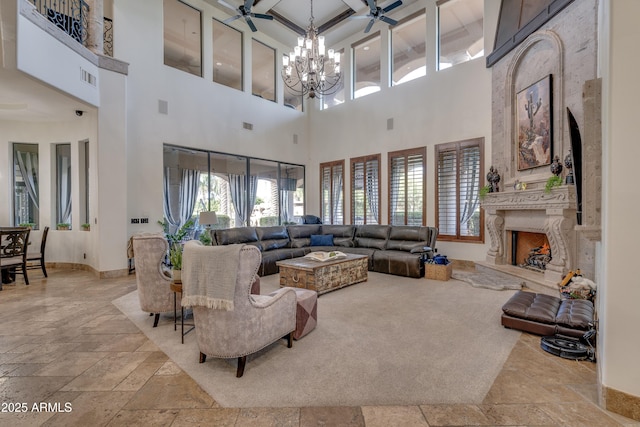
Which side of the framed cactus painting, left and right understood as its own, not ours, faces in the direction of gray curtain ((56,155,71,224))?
front

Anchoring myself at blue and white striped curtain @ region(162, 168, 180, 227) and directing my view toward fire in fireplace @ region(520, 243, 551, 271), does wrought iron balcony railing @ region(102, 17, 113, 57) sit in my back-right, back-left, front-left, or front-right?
back-right

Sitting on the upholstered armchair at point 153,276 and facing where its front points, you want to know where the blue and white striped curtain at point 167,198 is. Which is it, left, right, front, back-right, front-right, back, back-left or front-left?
front-left

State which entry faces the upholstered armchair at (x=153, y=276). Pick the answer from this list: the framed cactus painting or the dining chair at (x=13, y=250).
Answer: the framed cactus painting

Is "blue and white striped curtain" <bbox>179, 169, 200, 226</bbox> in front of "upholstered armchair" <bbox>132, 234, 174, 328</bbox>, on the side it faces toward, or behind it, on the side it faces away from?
in front

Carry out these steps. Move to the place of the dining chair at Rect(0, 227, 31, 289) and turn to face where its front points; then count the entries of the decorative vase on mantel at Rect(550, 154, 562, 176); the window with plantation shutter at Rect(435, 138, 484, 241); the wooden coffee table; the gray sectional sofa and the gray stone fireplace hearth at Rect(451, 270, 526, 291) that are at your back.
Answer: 5

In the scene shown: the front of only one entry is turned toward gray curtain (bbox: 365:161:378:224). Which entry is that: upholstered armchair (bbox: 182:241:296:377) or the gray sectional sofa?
the upholstered armchair

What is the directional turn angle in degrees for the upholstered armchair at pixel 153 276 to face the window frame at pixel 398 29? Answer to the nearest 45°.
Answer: approximately 45° to its right

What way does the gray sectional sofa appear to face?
toward the camera

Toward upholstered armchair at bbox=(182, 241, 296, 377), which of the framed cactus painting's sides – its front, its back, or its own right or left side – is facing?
front

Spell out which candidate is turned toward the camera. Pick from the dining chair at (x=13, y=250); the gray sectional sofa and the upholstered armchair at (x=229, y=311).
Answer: the gray sectional sofa

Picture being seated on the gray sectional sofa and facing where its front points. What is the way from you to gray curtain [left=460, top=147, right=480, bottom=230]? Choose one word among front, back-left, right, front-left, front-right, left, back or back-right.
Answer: left

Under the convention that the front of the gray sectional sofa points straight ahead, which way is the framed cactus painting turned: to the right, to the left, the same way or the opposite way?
to the right

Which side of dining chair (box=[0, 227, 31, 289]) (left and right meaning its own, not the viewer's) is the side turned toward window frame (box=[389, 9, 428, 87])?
right

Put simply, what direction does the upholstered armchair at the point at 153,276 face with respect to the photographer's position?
facing away from the viewer and to the right of the viewer

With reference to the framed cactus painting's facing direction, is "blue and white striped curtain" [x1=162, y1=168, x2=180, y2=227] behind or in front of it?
in front

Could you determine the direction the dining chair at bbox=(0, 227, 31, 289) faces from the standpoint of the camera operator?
facing away from the viewer and to the left of the viewer

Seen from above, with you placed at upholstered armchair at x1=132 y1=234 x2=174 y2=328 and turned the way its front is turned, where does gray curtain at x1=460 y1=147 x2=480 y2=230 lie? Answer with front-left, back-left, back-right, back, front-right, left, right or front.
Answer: front-right
